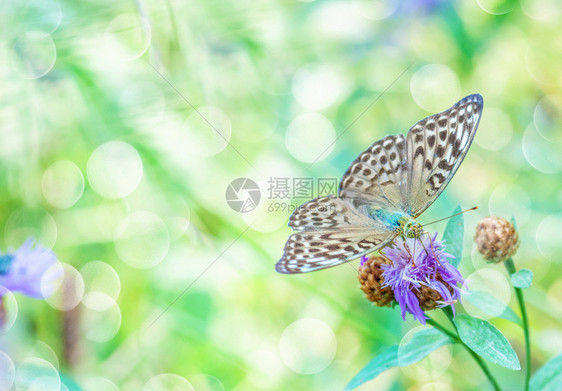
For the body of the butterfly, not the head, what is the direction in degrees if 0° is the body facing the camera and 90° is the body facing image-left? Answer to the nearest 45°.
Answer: approximately 315°
